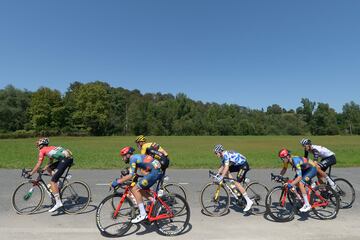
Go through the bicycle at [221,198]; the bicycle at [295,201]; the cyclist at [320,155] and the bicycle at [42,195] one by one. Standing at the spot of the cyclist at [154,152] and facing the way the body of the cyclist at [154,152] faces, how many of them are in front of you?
1

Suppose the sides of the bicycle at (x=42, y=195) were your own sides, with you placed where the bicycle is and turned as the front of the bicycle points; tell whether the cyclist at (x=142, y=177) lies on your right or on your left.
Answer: on your left

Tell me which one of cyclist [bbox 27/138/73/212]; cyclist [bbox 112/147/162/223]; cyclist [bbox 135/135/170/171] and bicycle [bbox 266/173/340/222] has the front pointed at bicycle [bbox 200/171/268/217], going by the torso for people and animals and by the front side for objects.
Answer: bicycle [bbox 266/173/340/222]

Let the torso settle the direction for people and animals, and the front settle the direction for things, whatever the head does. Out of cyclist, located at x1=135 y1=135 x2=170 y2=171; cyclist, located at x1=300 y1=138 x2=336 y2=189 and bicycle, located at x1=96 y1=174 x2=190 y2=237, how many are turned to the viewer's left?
3

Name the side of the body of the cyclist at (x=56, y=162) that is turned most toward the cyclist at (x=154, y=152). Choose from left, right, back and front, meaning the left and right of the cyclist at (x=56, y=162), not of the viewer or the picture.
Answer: back

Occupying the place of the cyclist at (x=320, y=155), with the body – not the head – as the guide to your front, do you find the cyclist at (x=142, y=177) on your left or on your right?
on your left

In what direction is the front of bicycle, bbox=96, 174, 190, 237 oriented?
to the viewer's left

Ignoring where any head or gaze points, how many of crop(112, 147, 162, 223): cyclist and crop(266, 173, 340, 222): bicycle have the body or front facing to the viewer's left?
2

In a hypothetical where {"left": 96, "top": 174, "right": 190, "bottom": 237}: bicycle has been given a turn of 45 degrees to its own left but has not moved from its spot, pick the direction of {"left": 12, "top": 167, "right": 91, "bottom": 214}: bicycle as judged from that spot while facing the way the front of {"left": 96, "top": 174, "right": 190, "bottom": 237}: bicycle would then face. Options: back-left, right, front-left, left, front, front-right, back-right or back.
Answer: right

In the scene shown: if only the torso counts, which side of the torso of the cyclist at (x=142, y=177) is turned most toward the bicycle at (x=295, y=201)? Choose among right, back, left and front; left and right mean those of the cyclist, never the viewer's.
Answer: back

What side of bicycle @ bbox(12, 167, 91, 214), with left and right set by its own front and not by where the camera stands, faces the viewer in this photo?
left

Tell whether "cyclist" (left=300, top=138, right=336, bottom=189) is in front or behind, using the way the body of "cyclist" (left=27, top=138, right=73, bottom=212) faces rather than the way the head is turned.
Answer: behind

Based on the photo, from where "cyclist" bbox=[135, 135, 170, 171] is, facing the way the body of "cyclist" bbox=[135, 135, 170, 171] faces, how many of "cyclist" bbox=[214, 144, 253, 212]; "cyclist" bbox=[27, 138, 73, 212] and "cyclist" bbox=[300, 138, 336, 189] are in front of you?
1

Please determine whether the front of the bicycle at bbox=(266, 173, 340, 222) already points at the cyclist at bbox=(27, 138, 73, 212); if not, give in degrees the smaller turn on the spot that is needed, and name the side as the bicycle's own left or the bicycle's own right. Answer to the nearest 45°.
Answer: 0° — it already faces them

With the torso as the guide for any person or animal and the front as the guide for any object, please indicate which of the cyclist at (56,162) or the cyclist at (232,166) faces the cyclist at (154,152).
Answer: the cyclist at (232,166)

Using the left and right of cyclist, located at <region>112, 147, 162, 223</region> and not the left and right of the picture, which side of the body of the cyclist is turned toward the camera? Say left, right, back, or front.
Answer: left

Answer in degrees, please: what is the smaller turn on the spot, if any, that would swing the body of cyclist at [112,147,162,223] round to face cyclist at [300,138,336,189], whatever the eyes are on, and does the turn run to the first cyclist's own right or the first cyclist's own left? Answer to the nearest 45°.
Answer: approximately 180°

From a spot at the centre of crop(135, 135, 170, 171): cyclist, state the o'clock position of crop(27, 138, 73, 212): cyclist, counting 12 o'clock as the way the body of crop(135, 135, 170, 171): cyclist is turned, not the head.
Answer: crop(27, 138, 73, 212): cyclist is roughly at 12 o'clock from crop(135, 135, 170, 171): cyclist.

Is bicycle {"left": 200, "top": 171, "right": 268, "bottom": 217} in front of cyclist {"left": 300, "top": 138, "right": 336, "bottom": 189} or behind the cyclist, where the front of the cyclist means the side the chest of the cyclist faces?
in front

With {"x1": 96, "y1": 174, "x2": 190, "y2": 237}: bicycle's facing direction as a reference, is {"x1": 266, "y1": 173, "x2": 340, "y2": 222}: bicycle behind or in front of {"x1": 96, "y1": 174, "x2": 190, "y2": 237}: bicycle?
behind

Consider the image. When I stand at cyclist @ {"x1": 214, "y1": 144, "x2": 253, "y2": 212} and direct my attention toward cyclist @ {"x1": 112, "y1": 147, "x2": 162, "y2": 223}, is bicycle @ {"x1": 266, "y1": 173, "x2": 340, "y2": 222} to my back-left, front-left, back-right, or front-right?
back-left
